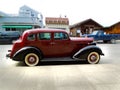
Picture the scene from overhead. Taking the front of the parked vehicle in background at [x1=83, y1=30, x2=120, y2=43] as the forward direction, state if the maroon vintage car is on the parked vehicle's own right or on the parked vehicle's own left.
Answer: on the parked vehicle's own left

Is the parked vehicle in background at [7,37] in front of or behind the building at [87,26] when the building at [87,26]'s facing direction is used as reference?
in front

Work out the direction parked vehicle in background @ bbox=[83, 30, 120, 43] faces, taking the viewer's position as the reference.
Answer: facing to the left of the viewer

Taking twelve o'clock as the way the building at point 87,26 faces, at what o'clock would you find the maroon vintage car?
The maroon vintage car is roughly at 12 o'clock from the building.

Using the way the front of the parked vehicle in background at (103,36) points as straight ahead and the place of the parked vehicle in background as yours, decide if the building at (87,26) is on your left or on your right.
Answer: on your right

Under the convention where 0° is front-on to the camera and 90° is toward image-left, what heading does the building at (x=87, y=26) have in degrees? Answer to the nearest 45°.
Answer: approximately 0°

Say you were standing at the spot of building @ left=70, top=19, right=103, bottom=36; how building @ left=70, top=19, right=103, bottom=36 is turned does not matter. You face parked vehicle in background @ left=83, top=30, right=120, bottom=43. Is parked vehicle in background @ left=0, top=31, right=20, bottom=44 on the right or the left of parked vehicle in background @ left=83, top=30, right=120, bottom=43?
right
